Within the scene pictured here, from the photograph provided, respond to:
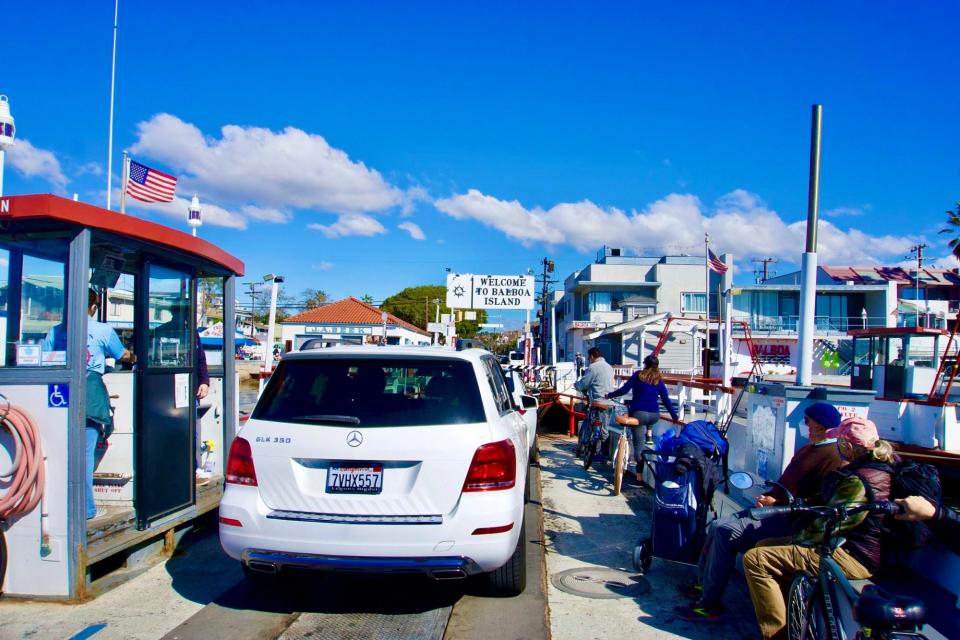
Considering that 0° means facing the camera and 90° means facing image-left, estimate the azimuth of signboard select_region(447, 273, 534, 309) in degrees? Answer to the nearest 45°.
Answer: approximately 0°

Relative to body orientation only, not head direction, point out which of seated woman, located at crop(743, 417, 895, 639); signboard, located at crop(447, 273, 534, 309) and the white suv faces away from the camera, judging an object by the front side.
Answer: the white suv

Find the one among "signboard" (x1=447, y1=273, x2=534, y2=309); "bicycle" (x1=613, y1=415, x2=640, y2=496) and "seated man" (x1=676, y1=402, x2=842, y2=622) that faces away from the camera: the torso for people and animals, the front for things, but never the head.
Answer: the bicycle

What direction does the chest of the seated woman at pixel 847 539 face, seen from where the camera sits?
to the viewer's left

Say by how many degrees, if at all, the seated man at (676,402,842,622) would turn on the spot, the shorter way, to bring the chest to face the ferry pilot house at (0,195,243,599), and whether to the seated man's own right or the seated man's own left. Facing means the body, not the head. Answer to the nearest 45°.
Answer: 0° — they already face it

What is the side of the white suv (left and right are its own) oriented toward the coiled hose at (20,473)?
left

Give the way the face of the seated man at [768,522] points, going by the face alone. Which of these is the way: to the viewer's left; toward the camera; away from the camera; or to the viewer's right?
to the viewer's left

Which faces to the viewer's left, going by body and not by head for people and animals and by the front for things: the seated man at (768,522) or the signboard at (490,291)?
the seated man

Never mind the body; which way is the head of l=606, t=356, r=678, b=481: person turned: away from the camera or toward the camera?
away from the camera

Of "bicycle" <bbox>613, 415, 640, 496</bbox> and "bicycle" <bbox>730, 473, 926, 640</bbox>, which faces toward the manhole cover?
"bicycle" <bbox>730, 473, 926, 640</bbox>

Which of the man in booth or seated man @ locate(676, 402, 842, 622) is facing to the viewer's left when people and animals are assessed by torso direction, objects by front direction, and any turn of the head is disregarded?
the seated man

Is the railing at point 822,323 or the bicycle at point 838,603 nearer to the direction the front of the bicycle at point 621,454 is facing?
the railing

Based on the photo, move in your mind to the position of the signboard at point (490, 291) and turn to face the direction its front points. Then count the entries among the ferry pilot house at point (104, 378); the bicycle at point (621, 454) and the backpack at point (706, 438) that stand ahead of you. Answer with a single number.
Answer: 3

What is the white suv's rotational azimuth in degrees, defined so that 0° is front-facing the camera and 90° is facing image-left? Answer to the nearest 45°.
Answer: approximately 180°

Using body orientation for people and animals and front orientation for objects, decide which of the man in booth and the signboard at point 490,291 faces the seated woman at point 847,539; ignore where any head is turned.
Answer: the signboard
